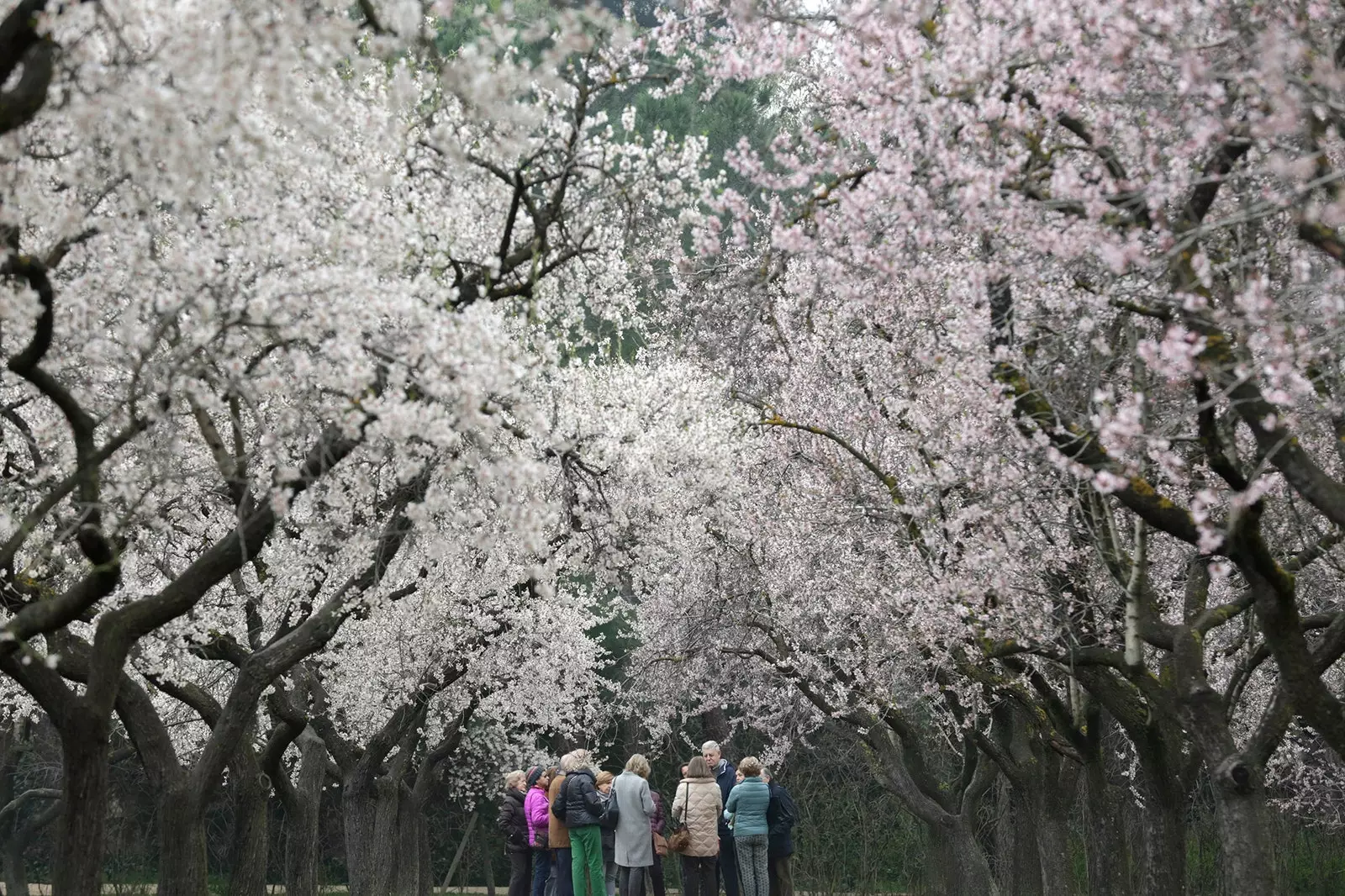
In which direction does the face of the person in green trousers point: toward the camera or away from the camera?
away from the camera

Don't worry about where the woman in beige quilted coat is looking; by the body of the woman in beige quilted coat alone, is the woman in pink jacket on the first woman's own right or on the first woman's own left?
on the first woman's own left

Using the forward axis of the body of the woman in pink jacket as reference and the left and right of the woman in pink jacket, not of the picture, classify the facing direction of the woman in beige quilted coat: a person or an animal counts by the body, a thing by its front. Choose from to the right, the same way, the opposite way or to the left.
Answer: to the left

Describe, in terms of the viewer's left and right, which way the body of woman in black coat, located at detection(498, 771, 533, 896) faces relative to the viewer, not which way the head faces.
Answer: facing to the right of the viewer

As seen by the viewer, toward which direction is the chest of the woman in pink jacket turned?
to the viewer's right

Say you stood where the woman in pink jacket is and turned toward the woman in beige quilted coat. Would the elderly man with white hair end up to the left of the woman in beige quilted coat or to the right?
left

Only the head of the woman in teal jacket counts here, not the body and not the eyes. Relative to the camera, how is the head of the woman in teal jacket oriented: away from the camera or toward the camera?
away from the camera

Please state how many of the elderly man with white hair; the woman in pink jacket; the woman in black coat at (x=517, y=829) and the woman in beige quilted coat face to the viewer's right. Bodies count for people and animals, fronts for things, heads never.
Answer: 2

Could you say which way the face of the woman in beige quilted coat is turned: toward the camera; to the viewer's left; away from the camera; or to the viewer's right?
away from the camera

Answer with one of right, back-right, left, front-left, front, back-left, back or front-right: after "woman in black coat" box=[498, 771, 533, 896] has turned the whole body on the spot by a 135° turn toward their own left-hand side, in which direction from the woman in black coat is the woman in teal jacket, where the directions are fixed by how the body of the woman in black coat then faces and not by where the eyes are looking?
back

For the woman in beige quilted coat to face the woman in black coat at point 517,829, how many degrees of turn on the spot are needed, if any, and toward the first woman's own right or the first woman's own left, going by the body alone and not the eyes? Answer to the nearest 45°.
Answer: approximately 45° to the first woman's own left

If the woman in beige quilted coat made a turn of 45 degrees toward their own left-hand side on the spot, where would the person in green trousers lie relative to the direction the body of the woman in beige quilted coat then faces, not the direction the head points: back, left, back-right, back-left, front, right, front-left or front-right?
left

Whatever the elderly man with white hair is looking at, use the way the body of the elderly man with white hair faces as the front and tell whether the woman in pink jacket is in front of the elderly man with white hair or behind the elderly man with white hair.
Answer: in front

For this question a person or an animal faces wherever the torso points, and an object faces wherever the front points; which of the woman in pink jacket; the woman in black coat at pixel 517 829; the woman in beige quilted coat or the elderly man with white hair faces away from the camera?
the woman in beige quilted coat

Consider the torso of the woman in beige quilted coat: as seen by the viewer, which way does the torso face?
away from the camera

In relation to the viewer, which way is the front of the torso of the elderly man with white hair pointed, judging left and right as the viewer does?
facing the viewer and to the left of the viewer
